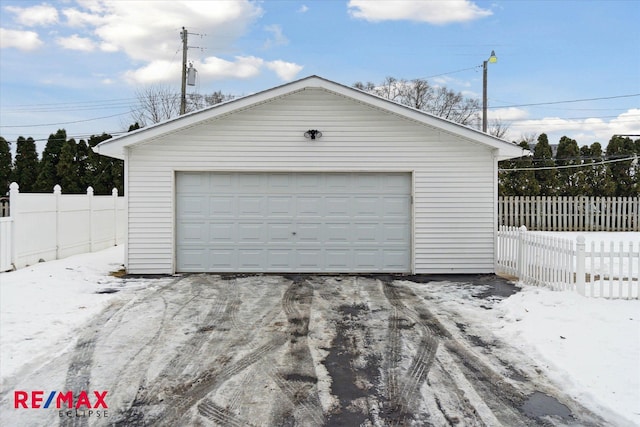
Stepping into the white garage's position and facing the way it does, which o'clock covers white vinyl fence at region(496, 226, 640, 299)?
The white vinyl fence is roughly at 10 o'clock from the white garage.

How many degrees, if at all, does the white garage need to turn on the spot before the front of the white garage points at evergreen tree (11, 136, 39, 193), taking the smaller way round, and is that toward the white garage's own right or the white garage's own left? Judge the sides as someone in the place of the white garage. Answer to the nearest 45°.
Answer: approximately 135° to the white garage's own right

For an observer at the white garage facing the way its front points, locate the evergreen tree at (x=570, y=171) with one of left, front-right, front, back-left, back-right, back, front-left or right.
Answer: back-left

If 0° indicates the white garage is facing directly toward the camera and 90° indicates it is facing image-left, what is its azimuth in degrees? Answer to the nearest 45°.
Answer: approximately 0°

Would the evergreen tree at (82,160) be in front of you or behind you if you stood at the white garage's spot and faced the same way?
behind

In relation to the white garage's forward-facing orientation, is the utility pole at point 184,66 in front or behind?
behind

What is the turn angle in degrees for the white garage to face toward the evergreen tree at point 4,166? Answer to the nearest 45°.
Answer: approximately 135° to its right

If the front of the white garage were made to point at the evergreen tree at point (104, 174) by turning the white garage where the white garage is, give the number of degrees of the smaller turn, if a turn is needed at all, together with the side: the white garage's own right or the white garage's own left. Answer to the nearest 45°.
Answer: approximately 135° to the white garage's own right

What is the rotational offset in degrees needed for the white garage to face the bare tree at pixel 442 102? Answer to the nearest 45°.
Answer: approximately 180°

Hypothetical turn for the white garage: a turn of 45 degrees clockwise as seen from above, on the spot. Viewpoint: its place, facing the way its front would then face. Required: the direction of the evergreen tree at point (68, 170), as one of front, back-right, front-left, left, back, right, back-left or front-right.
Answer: right

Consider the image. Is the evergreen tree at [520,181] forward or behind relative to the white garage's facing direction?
behind

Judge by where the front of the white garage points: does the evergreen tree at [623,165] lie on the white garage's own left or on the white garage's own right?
on the white garage's own left

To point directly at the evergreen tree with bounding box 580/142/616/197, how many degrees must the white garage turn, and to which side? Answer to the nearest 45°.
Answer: approximately 135° to its left

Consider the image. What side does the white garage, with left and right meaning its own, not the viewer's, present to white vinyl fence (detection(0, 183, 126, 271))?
right
